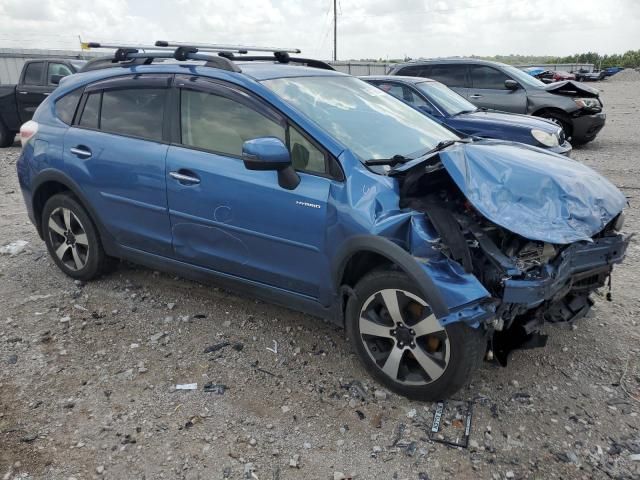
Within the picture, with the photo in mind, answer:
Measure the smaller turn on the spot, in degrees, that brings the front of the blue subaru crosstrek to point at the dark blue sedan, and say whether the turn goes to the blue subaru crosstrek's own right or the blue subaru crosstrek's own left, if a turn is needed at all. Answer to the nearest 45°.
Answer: approximately 135° to the blue subaru crosstrek's own left

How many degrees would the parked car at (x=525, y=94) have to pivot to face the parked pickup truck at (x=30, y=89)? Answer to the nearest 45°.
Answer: approximately 135° to its right

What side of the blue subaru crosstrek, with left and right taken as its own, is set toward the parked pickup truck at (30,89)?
back

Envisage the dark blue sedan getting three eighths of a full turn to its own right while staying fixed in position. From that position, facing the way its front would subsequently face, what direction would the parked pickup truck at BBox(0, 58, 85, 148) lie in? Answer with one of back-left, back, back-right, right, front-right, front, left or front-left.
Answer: front

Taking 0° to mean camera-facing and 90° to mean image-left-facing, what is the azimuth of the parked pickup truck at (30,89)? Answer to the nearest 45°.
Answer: approximately 315°

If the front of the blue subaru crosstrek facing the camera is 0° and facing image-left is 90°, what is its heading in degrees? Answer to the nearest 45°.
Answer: approximately 315°

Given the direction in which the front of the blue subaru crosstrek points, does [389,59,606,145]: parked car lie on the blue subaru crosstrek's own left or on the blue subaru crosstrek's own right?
on the blue subaru crosstrek's own left

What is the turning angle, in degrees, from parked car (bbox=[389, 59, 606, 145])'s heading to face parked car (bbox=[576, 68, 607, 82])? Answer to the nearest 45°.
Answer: approximately 135° to its left

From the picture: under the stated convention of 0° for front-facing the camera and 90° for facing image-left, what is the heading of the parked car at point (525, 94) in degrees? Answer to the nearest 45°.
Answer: approximately 315°
